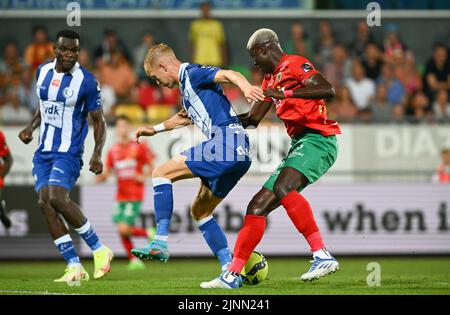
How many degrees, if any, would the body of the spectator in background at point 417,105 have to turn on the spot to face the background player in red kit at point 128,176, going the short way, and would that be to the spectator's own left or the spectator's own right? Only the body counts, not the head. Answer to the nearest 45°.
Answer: approximately 45° to the spectator's own right

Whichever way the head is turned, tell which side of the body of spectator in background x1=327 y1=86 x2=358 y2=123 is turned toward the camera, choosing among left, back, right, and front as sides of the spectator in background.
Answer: front

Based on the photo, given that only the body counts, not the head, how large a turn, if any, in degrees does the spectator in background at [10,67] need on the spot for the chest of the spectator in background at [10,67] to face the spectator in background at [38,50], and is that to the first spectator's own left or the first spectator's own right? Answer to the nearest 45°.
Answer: approximately 90° to the first spectator's own left

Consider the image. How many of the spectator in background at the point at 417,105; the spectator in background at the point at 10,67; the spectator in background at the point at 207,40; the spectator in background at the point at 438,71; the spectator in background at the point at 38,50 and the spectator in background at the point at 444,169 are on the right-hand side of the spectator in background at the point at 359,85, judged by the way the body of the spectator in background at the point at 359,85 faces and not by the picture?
3

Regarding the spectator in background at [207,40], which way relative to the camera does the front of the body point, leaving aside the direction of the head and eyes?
toward the camera

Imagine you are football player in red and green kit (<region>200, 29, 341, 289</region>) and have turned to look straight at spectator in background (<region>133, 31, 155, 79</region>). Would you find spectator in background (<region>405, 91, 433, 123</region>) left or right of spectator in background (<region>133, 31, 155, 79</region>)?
right

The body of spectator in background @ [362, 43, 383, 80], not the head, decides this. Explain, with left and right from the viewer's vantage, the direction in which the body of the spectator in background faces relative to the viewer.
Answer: facing the viewer

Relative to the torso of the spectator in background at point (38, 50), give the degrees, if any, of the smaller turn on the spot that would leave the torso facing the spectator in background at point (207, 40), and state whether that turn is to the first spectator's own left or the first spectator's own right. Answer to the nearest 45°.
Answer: approximately 90° to the first spectator's own left

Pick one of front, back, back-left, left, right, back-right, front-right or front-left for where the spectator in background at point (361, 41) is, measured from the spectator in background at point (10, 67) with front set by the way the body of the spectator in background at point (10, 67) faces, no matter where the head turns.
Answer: left

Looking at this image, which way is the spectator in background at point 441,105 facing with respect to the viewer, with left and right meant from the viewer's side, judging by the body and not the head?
facing the viewer

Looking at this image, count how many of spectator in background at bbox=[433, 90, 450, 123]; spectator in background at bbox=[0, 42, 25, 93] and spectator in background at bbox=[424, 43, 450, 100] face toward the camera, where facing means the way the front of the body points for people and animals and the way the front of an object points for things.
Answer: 3

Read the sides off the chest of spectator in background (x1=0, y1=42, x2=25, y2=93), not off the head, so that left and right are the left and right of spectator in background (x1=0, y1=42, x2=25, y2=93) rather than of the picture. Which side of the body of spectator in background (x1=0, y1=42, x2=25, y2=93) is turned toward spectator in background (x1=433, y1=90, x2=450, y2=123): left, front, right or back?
left

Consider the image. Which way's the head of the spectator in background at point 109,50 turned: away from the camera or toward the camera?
toward the camera
